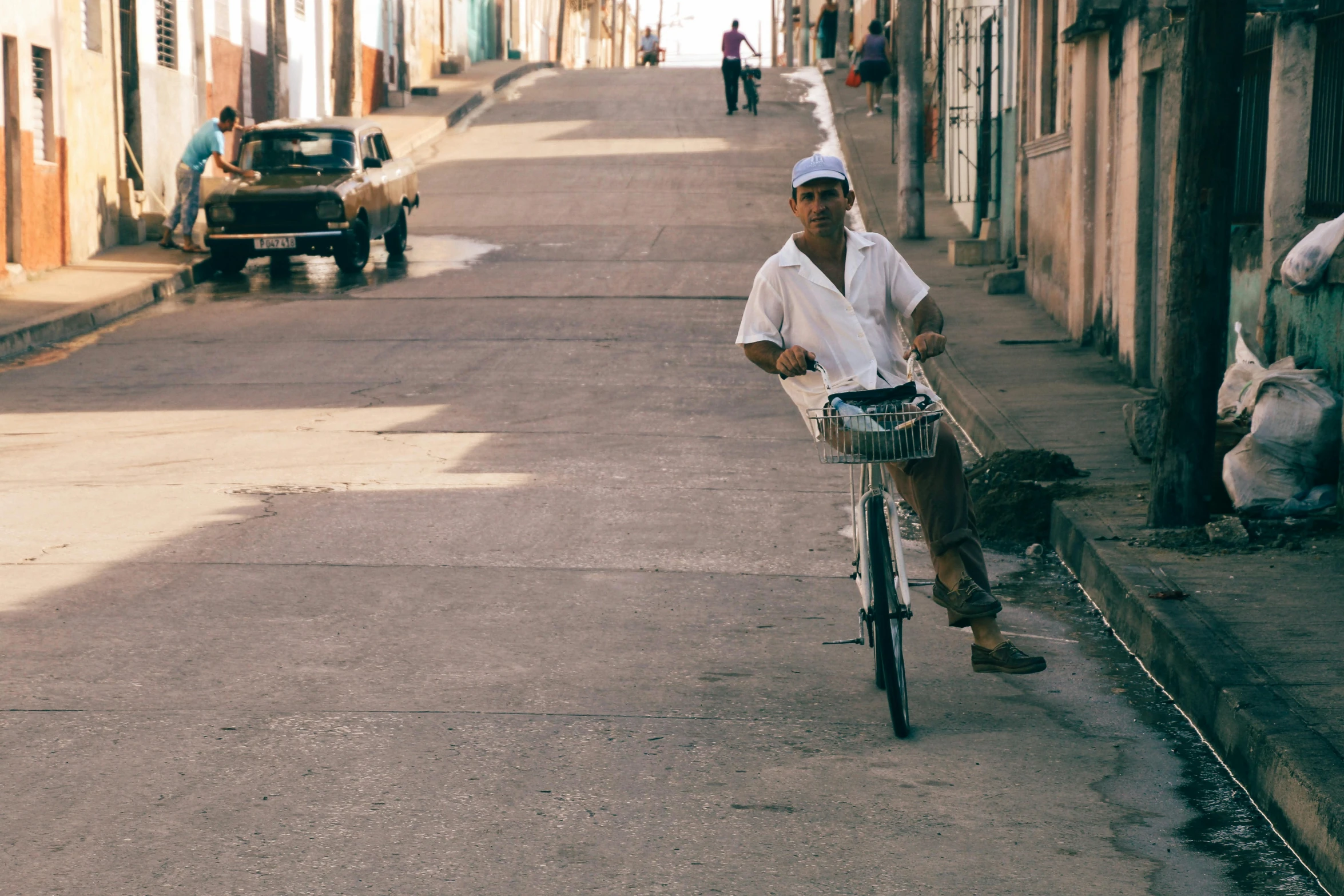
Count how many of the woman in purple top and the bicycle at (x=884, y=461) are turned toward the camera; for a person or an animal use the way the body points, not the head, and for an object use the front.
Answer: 1

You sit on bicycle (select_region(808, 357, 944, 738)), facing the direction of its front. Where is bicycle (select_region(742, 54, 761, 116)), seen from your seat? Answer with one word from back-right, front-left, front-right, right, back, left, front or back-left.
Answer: back

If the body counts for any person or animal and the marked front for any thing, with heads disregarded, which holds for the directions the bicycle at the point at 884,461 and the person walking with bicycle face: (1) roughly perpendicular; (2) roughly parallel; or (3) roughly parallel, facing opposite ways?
roughly parallel, facing opposite ways

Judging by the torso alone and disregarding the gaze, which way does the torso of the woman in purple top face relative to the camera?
away from the camera

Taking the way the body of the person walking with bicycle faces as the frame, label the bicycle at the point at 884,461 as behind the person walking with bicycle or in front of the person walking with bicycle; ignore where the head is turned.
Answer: behind

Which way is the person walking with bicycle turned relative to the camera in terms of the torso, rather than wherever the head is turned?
away from the camera

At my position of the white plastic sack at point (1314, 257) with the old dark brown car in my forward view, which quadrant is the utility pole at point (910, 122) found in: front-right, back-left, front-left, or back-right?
front-right

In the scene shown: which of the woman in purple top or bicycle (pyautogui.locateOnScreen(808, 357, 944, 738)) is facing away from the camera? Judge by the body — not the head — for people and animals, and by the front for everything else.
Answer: the woman in purple top

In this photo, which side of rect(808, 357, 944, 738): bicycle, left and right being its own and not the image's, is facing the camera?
front

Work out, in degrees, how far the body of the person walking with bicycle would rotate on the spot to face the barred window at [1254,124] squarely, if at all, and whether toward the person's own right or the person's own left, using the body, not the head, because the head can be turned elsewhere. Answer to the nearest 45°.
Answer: approximately 180°

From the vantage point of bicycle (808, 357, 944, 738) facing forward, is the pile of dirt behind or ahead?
behind

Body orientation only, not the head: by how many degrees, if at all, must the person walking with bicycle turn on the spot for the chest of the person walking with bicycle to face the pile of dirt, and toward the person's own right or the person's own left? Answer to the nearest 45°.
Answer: approximately 180°

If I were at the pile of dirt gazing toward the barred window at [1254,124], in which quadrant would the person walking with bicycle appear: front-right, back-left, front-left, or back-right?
front-left
